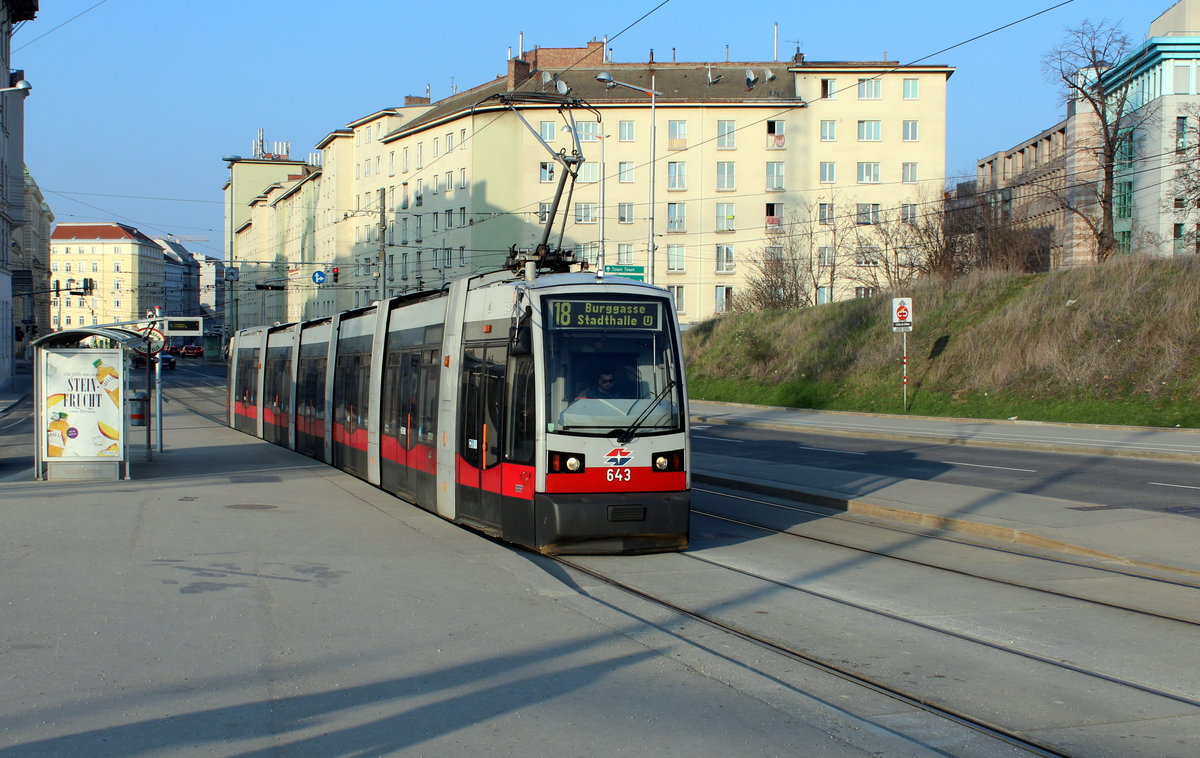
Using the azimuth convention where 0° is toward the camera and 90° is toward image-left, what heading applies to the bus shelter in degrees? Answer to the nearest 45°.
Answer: approximately 270°

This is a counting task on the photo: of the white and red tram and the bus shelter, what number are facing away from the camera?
0

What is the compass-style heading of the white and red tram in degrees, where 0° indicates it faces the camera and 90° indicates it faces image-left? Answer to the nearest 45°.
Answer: approximately 315°
